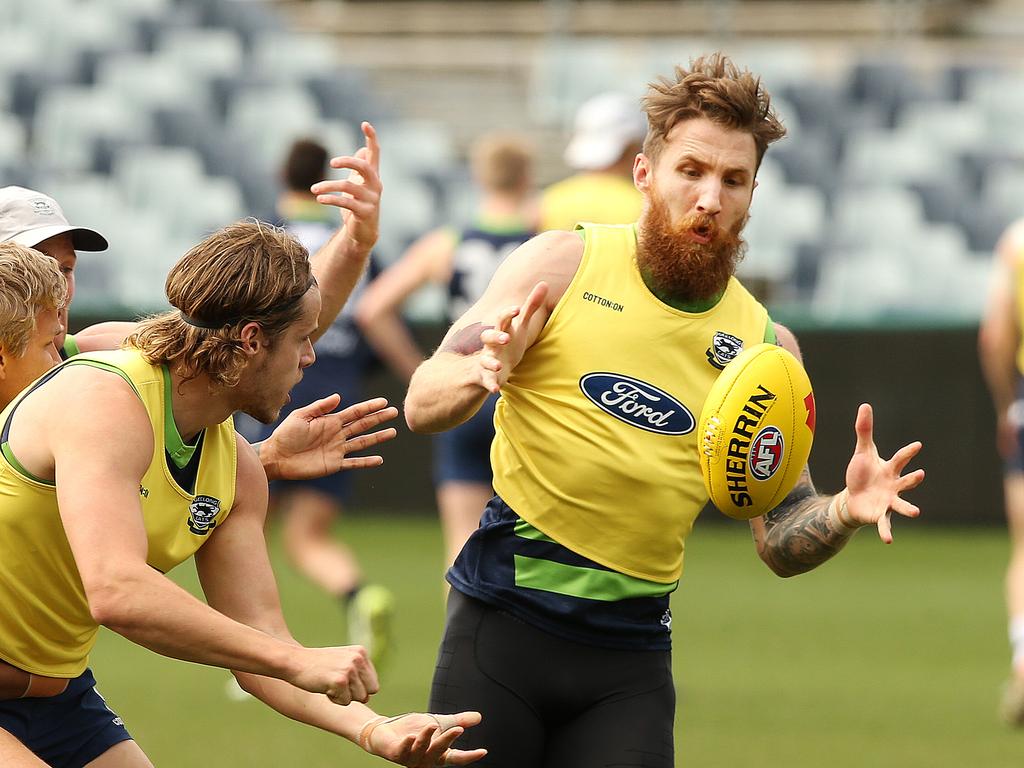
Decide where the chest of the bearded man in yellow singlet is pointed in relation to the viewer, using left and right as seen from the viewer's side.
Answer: facing the viewer and to the right of the viewer

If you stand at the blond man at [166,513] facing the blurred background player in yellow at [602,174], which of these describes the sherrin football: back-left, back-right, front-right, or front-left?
front-right

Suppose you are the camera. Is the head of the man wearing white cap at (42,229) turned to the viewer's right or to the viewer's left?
to the viewer's right

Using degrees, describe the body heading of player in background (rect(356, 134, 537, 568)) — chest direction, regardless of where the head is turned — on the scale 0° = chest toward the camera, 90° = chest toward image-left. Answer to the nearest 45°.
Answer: approximately 180°

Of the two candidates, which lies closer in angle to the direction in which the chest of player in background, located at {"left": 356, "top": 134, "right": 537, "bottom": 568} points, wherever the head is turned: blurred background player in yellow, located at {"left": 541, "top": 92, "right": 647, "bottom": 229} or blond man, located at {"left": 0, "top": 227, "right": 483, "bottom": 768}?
the blurred background player in yellow

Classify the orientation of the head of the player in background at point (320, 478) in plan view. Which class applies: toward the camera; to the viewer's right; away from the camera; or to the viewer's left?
away from the camera

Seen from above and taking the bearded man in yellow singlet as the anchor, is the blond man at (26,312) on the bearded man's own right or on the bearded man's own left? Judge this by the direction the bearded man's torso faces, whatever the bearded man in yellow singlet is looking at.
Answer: on the bearded man's own right

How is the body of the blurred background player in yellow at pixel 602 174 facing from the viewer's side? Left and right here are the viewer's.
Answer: facing away from the viewer and to the right of the viewer

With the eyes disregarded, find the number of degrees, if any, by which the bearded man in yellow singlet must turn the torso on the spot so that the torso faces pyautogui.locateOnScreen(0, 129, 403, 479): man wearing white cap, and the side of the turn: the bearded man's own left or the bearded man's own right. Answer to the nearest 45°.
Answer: approximately 135° to the bearded man's own right

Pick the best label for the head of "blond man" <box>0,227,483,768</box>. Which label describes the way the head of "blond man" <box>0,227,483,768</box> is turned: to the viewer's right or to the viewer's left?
to the viewer's right

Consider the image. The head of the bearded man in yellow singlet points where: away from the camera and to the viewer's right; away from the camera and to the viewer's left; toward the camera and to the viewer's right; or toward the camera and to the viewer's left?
toward the camera and to the viewer's right
